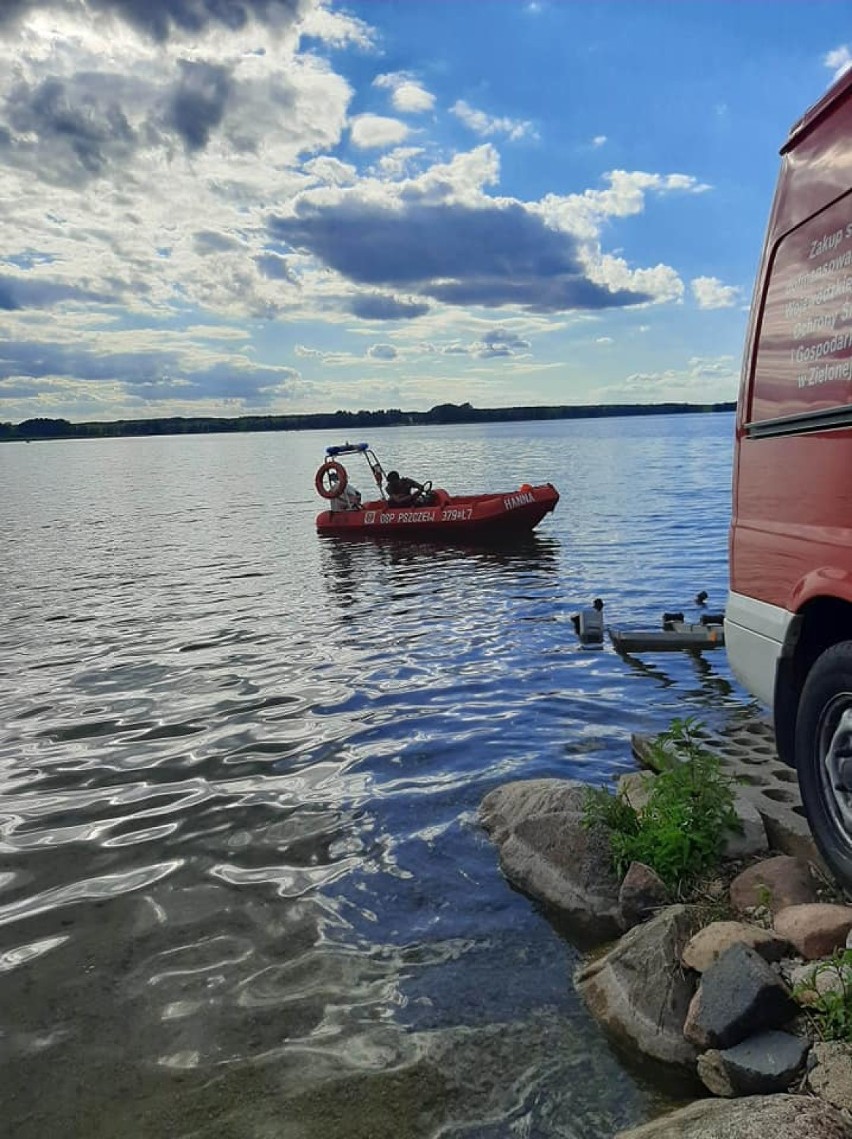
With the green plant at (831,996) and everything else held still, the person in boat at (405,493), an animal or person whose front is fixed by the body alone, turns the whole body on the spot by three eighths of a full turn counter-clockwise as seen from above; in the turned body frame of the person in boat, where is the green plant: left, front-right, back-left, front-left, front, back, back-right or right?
back-left

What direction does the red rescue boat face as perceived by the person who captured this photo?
facing to the right of the viewer

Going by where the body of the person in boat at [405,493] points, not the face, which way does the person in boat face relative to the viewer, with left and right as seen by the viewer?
facing to the right of the viewer

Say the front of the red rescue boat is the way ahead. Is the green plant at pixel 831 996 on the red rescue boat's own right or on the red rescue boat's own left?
on the red rescue boat's own right

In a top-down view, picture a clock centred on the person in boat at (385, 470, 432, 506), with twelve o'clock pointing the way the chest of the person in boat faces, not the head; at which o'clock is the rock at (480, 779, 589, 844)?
The rock is roughly at 3 o'clock from the person in boat.

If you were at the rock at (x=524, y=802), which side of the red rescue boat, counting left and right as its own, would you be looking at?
right

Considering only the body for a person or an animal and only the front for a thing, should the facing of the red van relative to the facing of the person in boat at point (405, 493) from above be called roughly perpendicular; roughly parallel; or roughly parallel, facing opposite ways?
roughly perpendicular

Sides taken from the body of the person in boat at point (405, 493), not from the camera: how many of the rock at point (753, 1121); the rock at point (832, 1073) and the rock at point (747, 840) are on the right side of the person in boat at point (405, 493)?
3

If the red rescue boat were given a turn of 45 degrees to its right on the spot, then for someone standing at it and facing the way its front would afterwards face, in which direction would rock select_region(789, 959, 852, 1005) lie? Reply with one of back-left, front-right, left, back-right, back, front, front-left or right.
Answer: front-right

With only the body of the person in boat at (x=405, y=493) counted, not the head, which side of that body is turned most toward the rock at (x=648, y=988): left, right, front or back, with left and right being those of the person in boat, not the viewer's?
right

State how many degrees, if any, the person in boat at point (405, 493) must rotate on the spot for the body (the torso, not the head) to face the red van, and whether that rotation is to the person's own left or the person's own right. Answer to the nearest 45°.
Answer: approximately 90° to the person's own right
